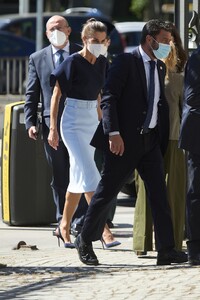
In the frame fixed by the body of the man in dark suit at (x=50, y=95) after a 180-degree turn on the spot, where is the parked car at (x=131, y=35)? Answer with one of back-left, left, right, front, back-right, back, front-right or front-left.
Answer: front

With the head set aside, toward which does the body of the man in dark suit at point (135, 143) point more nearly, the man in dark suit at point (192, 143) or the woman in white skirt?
the man in dark suit

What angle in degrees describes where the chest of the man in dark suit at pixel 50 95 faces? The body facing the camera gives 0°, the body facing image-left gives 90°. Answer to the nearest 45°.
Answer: approximately 0°

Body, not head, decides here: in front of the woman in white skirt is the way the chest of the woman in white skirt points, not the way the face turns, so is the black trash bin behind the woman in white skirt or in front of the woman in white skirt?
behind
